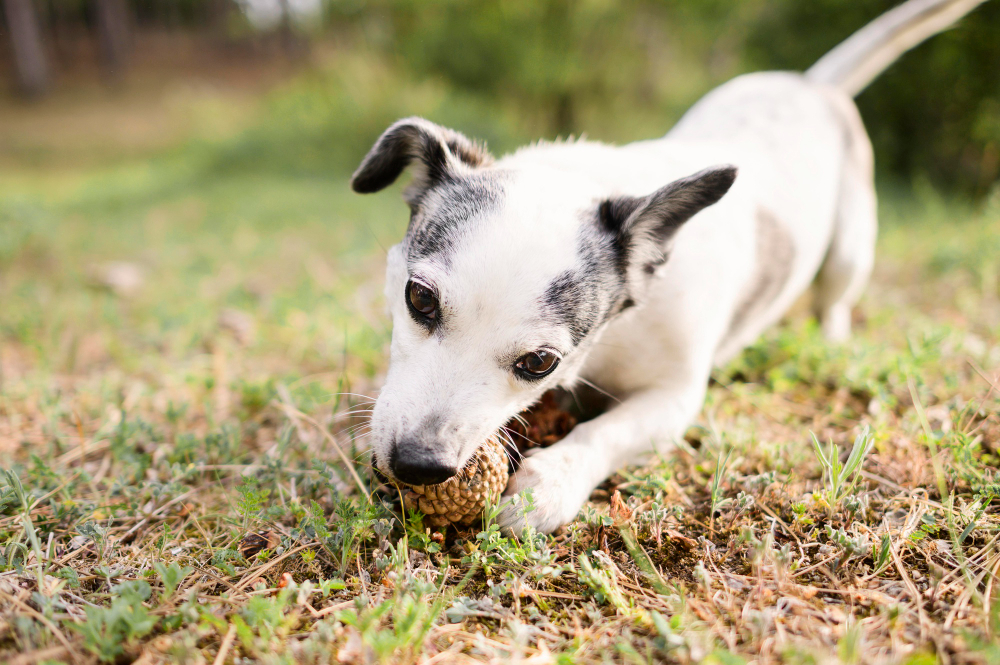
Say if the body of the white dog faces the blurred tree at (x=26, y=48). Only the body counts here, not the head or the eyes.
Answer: no

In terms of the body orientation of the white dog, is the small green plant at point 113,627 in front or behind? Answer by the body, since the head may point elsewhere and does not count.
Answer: in front

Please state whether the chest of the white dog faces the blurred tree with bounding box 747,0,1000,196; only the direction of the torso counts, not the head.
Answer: no

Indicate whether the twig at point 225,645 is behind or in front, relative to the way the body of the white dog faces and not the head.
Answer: in front

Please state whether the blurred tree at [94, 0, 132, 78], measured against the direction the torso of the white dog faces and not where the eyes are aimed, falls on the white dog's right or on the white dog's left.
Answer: on the white dog's right

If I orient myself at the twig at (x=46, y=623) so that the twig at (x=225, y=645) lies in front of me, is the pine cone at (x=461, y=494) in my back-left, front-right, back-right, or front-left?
front-left

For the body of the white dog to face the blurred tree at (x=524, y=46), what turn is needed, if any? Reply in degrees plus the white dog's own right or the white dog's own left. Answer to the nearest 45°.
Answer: approximately 135° to the white dog's own right

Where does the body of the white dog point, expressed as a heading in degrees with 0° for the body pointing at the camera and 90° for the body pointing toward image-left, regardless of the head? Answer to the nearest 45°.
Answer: approximately 45°

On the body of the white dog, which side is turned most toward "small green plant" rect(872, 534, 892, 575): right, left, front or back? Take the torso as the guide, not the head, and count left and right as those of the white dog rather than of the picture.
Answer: left
